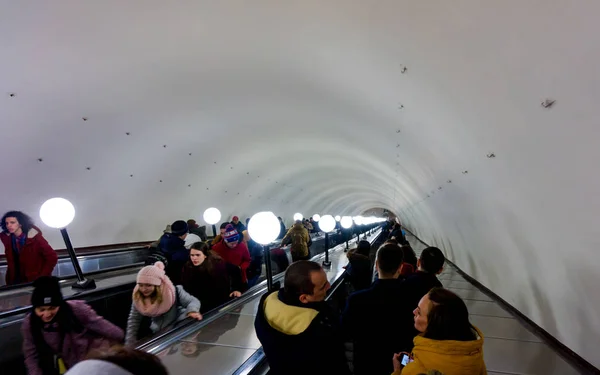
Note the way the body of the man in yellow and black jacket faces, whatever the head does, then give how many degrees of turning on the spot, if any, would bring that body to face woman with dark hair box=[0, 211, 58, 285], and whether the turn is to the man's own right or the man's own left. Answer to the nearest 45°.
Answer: approximately 90° to the man's own left

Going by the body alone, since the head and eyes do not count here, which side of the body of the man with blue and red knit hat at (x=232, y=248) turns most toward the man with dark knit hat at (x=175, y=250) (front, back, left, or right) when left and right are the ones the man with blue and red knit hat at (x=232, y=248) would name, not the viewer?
right

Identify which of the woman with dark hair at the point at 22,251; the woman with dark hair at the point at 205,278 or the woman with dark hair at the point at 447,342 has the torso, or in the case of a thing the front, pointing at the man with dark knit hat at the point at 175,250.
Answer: the woman with dark hair at the point at 447,342

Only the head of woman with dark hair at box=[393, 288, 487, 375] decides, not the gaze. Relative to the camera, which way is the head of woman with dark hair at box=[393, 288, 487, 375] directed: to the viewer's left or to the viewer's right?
to the viewer's left

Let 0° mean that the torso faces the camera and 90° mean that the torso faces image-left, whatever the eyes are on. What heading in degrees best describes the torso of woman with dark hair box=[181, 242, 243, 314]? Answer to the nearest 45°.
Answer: approximately 45°

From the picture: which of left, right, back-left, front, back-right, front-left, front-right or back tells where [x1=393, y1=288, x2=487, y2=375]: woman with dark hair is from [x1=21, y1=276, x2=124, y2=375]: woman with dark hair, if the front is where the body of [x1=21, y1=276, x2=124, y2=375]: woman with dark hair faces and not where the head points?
front-left

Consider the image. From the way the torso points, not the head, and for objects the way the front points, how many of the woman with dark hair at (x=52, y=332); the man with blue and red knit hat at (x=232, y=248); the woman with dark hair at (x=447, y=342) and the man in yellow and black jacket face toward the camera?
2

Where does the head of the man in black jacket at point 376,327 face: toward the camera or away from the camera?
away from the camera

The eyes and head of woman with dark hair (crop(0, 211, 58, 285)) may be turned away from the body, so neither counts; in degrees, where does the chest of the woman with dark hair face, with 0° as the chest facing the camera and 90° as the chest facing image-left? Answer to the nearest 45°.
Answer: approximately 45°
